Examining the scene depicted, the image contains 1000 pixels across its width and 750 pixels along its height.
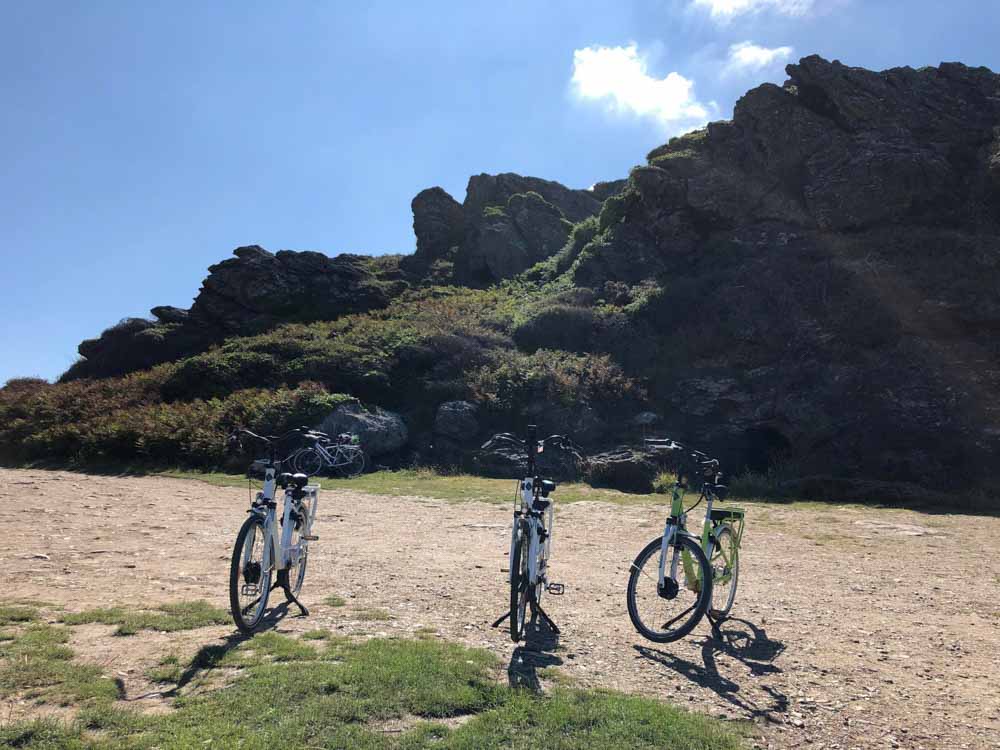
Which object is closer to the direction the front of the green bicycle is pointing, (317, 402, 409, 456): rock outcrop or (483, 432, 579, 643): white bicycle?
the white bicycle

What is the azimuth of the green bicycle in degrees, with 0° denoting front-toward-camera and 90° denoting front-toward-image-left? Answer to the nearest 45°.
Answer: approximately 45°

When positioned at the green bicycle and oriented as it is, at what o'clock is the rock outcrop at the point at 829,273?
The rock outcrop is roughly at 5 o'clock from the green bicycle.

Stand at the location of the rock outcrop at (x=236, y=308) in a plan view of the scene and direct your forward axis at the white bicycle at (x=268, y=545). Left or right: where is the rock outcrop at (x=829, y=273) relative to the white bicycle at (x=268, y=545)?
left

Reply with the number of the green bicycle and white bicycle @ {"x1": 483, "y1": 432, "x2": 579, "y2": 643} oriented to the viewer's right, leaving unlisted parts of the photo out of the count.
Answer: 0

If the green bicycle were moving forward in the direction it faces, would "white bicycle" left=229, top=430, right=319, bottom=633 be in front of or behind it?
in front
